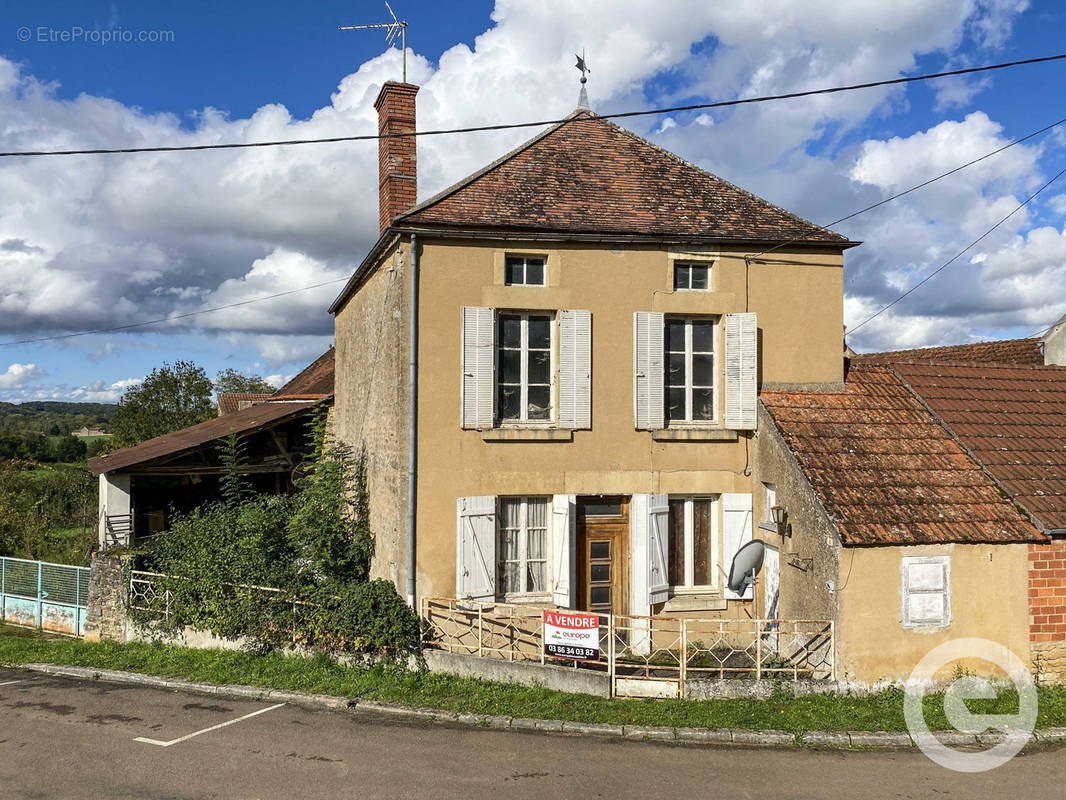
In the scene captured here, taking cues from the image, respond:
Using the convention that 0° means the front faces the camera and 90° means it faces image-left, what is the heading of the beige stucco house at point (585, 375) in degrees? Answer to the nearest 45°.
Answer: approximately 0°

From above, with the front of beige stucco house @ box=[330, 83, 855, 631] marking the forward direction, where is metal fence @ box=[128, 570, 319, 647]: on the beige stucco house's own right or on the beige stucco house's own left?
on the beige stucco house's own right

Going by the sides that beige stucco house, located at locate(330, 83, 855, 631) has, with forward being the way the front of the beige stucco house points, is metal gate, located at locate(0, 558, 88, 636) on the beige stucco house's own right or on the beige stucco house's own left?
on the beige stucco house's own right

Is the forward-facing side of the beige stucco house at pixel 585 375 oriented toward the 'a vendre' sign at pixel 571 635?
yes

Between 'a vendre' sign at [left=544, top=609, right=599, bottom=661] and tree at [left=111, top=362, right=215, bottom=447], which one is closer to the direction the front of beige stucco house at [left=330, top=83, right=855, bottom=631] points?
the 'a vendre' sign

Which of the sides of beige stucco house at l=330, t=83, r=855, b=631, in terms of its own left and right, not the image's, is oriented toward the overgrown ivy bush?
right
